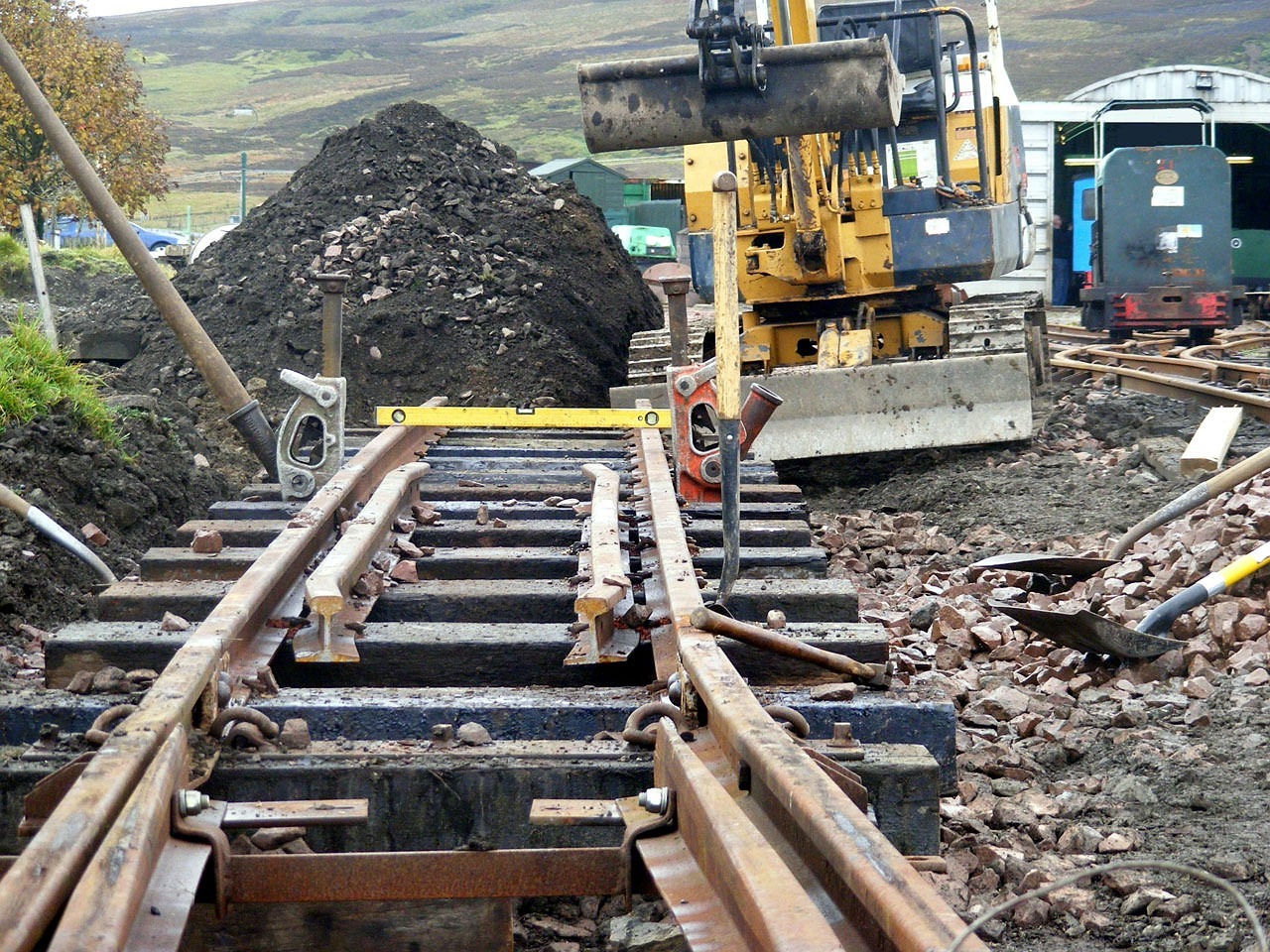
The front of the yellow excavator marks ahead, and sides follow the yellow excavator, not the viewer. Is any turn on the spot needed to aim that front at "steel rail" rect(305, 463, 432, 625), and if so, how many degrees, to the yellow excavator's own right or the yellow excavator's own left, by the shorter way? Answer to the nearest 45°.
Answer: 0° — it already faces it

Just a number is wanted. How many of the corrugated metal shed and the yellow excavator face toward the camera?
2

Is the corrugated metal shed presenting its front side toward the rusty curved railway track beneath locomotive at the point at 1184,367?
yes

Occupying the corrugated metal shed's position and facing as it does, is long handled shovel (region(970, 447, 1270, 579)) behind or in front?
in front

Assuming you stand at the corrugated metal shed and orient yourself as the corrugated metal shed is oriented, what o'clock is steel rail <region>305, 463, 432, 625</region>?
The steel rail is roughly at 12 o'clock from the corrugated metal shed.

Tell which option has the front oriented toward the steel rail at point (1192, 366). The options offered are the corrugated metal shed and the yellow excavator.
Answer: the corrugated metal shed

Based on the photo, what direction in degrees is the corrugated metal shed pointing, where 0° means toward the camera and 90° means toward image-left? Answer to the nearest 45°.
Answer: approximately 0°

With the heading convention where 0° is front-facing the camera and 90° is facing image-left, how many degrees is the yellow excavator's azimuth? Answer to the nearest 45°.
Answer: approximately 0°

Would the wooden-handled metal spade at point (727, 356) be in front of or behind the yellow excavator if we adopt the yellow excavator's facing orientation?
in front

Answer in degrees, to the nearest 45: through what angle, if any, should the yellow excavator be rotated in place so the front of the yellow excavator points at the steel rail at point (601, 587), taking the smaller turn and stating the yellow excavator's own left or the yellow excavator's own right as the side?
0° — it already faces it

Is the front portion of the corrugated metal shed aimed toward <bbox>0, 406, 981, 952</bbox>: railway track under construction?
yes

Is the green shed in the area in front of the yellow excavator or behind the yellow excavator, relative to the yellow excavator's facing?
behind
